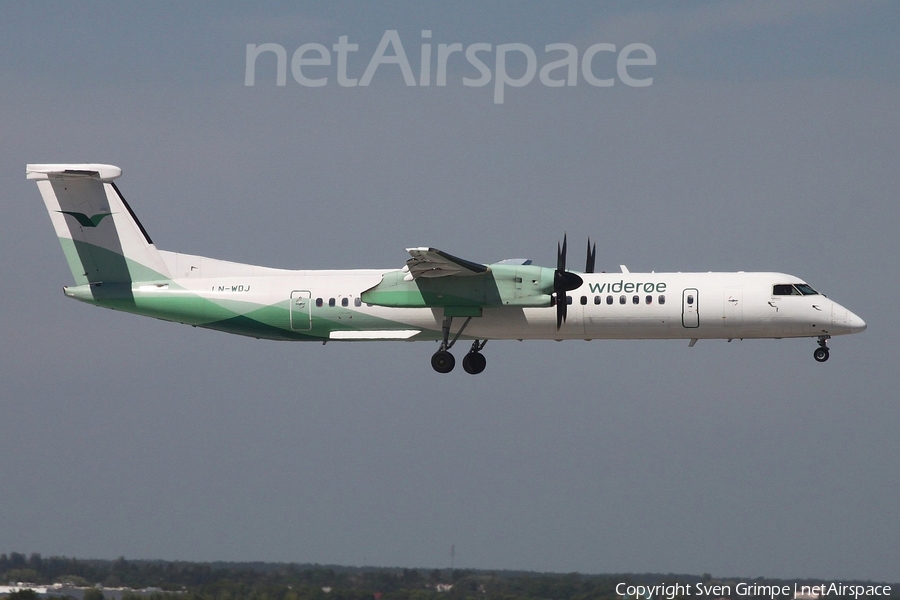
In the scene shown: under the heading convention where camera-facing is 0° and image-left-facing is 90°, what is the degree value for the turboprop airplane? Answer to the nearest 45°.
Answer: approximately 270°
